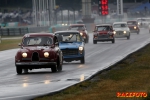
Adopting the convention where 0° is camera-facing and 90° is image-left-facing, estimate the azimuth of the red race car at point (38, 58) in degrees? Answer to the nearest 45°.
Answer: approximately 0°

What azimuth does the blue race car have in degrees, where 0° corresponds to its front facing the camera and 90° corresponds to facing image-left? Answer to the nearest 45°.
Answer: approximately 0°

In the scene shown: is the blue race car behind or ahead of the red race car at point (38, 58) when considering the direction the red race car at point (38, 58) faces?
behind

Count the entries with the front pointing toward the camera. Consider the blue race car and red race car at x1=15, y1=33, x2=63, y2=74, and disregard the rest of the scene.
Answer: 2
